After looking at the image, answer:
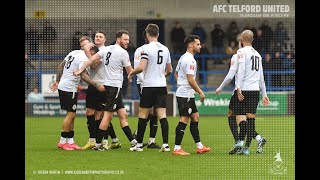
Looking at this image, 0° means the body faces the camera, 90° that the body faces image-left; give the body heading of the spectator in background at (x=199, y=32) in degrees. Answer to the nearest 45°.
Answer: approximately 0°

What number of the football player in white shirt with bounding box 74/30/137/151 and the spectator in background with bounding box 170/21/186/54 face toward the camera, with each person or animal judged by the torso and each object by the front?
1

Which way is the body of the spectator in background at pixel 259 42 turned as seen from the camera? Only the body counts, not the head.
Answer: toward the camera

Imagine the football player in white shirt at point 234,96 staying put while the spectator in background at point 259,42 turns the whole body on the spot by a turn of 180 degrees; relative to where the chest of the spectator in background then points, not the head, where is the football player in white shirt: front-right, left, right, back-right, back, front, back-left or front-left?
back

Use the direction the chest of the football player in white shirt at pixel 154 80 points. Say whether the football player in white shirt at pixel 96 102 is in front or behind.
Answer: in front

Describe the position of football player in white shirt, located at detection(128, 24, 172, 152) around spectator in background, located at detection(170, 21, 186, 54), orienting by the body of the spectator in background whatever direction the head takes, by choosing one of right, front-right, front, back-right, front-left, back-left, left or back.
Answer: front

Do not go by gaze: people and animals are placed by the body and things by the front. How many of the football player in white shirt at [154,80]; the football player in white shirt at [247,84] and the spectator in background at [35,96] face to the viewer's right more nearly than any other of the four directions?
0

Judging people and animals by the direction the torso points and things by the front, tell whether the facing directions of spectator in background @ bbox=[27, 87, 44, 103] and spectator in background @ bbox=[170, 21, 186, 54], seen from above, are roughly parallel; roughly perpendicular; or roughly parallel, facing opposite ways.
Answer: roughly parallel
